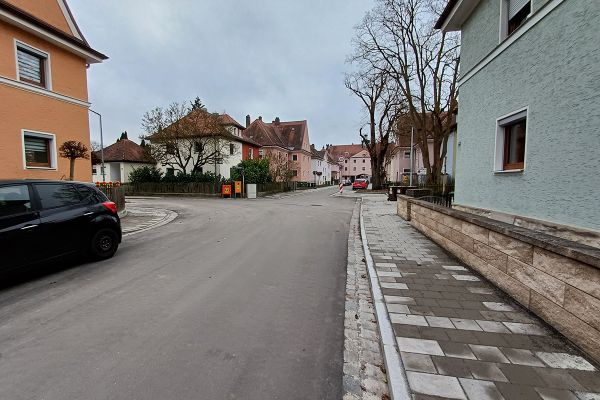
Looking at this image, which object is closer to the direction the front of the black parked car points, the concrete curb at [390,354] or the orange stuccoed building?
the concrete curb
